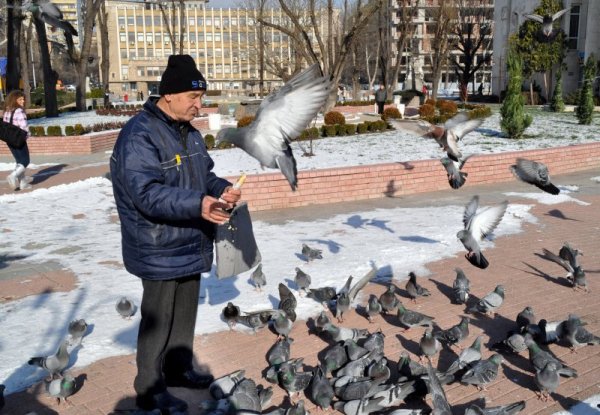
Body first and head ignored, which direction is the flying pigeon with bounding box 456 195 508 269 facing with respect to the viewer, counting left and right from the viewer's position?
facing the viewer and to the left of the viewer

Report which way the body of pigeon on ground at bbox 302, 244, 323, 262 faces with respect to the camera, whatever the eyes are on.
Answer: to the viewer's left

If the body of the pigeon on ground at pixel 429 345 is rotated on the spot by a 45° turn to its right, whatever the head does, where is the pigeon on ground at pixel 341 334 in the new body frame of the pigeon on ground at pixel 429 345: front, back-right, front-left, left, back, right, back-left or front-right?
front-right

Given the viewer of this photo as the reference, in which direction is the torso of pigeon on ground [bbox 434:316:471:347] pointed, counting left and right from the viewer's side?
facing to the right of the viewer

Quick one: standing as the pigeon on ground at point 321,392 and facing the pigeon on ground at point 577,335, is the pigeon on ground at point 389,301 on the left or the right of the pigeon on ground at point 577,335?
left

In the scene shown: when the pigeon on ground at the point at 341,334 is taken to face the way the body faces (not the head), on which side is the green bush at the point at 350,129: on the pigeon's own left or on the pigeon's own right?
on the pigeon's own right

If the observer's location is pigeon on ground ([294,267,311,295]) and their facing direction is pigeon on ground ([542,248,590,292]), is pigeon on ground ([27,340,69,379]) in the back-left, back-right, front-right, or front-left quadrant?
back-right

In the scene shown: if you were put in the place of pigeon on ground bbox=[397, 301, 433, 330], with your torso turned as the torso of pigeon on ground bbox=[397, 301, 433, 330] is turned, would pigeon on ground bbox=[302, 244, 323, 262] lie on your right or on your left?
on your right

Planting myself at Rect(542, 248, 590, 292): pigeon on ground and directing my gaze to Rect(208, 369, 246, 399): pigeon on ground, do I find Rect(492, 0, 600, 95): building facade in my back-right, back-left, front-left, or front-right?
back-right

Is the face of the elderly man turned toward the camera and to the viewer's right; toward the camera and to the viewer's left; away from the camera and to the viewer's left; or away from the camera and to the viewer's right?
toward the camera and to the viewer's right

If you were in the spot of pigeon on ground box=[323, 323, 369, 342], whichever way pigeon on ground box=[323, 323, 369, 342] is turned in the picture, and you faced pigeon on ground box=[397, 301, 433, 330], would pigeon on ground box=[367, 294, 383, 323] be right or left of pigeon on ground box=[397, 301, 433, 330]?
left

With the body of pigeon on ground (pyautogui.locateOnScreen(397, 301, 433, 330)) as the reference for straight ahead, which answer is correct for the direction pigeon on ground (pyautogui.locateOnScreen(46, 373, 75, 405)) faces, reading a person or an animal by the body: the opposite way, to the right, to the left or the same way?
the opposite way

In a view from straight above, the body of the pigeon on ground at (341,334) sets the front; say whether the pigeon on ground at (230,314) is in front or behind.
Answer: in front
